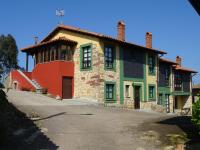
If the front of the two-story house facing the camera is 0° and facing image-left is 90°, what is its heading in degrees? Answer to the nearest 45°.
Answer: approximately 315°
